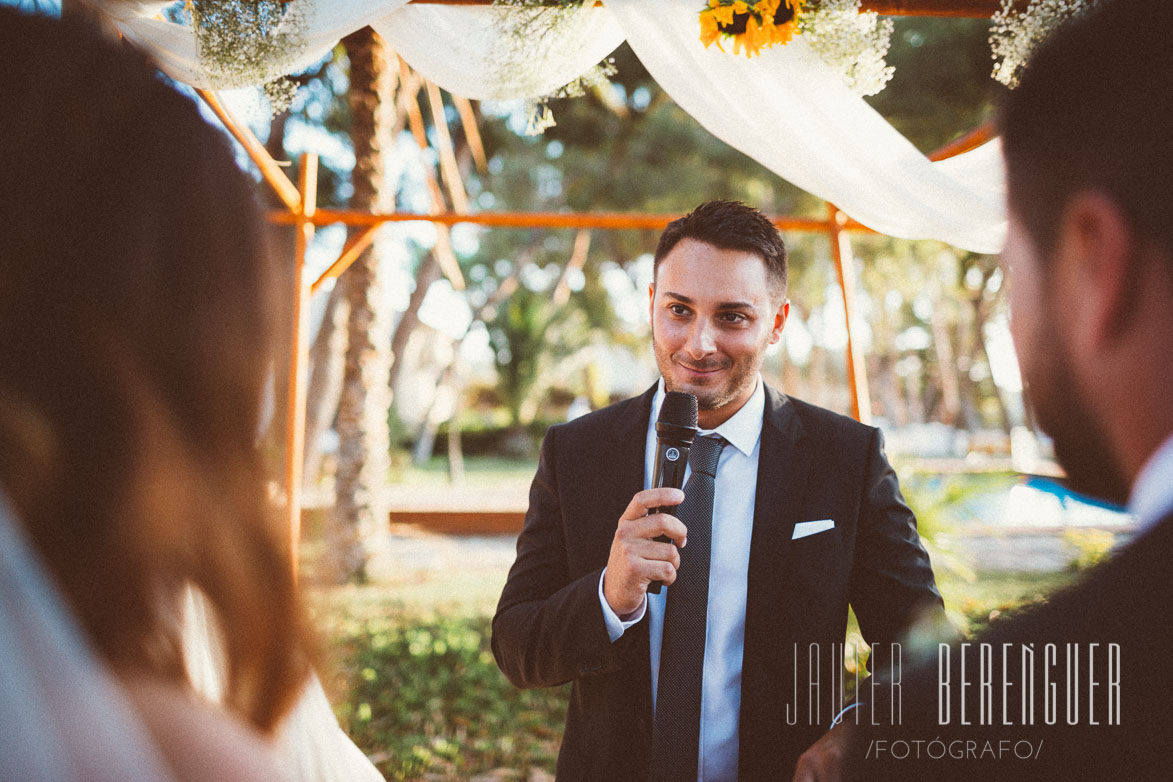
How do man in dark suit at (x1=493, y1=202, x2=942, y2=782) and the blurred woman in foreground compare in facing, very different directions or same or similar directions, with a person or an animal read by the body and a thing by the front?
very different directions

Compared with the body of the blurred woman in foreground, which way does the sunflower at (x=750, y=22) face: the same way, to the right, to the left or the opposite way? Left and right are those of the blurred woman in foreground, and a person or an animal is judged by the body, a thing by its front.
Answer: the opposite way

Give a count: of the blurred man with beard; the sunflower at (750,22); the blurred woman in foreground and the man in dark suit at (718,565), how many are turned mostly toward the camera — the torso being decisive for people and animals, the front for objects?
2

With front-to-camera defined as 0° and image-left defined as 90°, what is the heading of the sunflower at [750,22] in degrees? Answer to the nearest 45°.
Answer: approximately 0°

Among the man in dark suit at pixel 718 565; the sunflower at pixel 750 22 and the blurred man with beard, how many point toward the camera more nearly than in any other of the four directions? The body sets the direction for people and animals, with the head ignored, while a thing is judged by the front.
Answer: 2

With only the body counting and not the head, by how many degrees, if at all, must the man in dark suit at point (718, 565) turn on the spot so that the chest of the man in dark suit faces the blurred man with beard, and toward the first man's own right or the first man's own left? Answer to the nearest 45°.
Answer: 0° — they already face them
